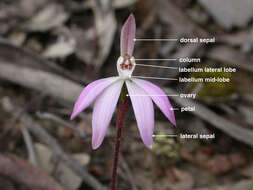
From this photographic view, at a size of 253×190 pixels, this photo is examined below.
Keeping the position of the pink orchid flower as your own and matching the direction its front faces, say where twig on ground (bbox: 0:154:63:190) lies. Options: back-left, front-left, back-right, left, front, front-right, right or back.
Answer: back-right

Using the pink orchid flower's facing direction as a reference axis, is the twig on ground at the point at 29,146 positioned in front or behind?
behind

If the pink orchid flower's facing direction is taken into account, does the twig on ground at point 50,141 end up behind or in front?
behind

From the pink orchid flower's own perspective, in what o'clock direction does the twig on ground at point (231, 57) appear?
The twig on ground is roughly at 7 o'clock from the pink orchid flower.

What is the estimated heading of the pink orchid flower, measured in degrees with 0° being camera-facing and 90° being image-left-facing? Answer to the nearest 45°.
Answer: approximately 0°

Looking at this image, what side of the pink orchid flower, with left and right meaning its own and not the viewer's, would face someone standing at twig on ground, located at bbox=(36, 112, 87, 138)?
back
